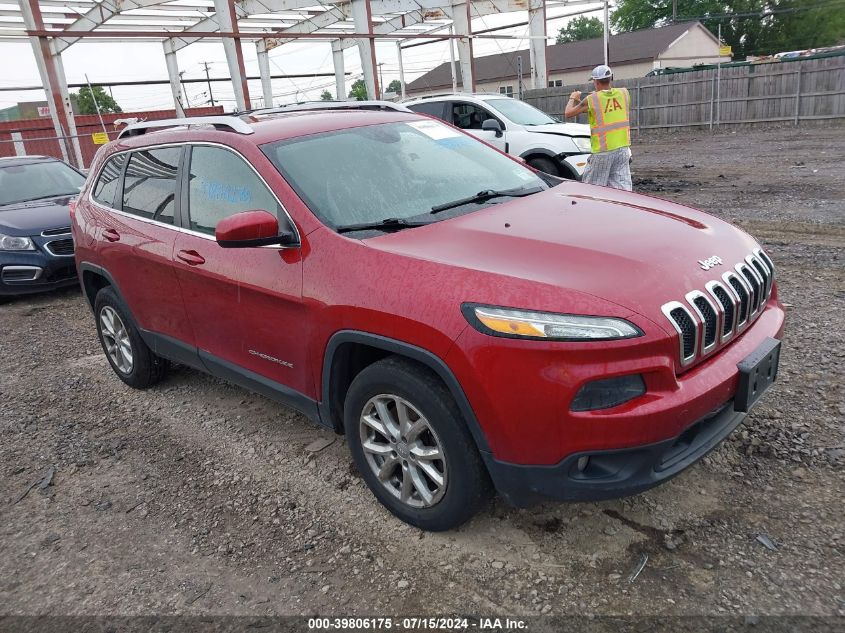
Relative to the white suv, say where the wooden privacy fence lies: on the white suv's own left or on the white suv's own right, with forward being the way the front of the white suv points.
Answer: on the white suv's own left

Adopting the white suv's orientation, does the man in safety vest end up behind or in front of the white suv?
in front

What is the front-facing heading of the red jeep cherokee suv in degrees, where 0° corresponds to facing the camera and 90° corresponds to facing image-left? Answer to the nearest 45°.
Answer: approximately 315°

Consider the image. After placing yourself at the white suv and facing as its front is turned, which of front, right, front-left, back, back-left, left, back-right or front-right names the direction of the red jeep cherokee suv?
front-right

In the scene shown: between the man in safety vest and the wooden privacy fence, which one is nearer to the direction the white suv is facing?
the man in safety vest

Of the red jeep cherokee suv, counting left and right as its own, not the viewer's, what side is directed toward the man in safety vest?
left

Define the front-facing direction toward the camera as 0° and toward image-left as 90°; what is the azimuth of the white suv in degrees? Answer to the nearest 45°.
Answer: approximately 315°

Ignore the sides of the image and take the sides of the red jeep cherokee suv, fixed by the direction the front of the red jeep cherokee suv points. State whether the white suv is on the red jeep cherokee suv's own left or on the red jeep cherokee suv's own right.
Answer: on the red jeep cherokee suv's own left

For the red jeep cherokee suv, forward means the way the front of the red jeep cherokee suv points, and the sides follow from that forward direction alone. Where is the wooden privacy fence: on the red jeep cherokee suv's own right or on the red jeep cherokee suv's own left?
on the red jeep cherokee suv's own left

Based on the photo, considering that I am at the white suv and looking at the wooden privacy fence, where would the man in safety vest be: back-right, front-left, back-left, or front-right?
back-right
